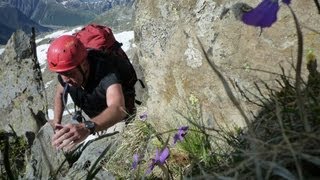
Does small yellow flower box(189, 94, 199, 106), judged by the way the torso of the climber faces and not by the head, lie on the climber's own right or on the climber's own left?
on the climber's own left

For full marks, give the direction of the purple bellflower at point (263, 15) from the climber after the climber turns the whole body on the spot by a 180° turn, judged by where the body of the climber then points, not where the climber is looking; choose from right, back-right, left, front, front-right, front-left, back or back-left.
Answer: back-right

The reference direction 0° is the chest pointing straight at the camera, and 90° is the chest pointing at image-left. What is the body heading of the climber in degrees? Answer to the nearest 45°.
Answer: approximately 45°
